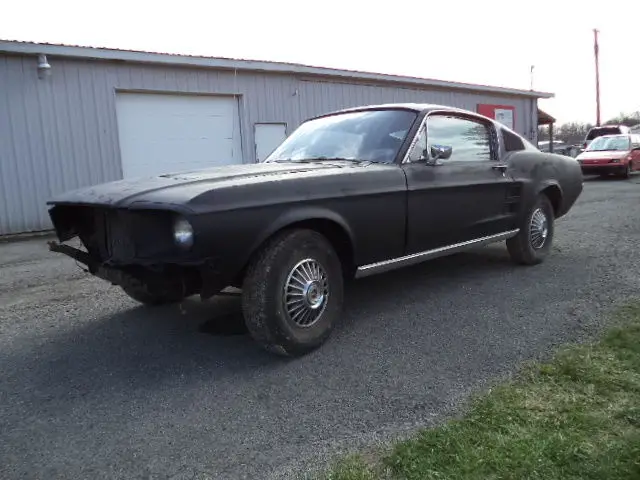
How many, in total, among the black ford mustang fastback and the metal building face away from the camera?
0

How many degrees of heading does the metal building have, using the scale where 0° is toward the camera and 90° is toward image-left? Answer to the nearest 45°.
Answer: approximately 315°

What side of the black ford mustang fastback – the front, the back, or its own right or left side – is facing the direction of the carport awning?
back

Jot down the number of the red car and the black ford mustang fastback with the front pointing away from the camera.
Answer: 0

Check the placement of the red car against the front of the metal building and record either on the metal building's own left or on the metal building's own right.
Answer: on the metal building's own left

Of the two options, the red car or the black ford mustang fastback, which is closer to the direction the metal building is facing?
the black ford mustang fastback

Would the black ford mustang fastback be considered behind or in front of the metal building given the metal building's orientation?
in front

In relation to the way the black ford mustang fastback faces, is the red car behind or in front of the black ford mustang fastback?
behind

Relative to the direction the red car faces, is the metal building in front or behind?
in front

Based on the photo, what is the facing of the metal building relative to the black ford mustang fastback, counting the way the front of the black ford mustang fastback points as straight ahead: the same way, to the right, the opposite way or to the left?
to the left

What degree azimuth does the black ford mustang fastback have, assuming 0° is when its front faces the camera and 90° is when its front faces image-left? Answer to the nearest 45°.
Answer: approximately 45°

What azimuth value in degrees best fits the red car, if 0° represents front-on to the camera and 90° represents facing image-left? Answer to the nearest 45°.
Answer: approximately 45°
